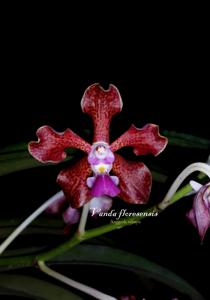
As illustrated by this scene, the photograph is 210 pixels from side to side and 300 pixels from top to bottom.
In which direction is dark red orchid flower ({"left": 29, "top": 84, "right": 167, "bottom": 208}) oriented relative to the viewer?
toward the camera
